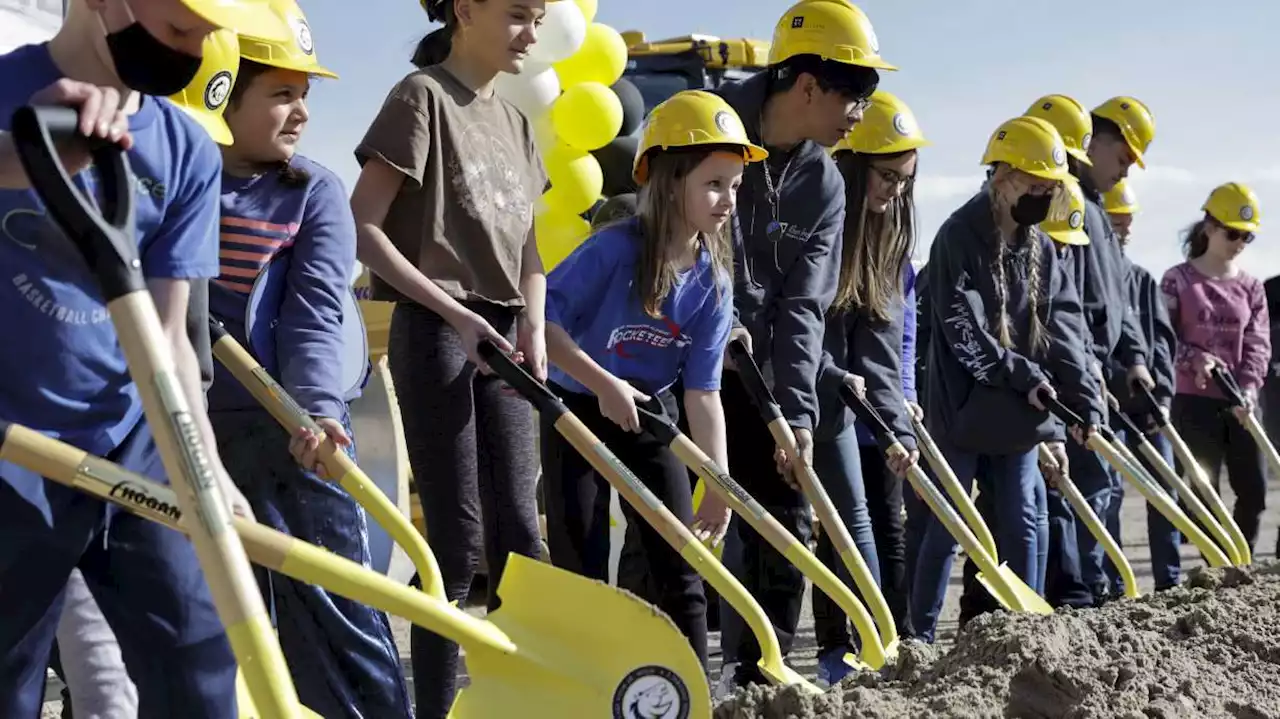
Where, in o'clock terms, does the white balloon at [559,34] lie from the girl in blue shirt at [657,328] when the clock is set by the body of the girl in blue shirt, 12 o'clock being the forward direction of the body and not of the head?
The white balloon is roughly at 7 o'clock from the girl in blue shirt.

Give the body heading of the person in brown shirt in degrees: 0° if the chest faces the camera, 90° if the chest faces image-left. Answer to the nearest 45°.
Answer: approximately 315°

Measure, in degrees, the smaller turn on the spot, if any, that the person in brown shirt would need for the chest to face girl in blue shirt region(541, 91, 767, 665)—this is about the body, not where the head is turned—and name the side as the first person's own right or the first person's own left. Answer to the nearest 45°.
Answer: approximately 90° to the first person's own left

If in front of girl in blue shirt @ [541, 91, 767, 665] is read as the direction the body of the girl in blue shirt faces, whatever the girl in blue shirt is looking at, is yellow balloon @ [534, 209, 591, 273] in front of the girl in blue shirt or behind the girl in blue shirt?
behind

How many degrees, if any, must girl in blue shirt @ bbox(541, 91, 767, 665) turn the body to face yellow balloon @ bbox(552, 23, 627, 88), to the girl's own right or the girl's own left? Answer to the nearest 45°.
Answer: approximately 135° to the girl's own left

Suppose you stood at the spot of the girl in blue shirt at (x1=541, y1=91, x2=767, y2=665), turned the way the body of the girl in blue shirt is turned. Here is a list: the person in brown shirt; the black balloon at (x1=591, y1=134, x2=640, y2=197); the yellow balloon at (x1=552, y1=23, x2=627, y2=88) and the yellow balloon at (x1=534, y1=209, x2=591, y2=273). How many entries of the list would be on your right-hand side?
1

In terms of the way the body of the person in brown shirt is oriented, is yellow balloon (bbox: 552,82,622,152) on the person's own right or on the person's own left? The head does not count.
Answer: on the person's own left

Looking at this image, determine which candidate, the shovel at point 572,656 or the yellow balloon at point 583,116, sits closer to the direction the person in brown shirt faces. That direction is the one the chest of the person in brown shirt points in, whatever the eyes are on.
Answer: the shovel

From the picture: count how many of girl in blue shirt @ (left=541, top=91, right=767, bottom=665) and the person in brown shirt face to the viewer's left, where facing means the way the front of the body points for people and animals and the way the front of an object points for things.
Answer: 0

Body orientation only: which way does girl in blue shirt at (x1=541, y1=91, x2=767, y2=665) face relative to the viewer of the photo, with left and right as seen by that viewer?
facing the viewer and to the right of the viewer
